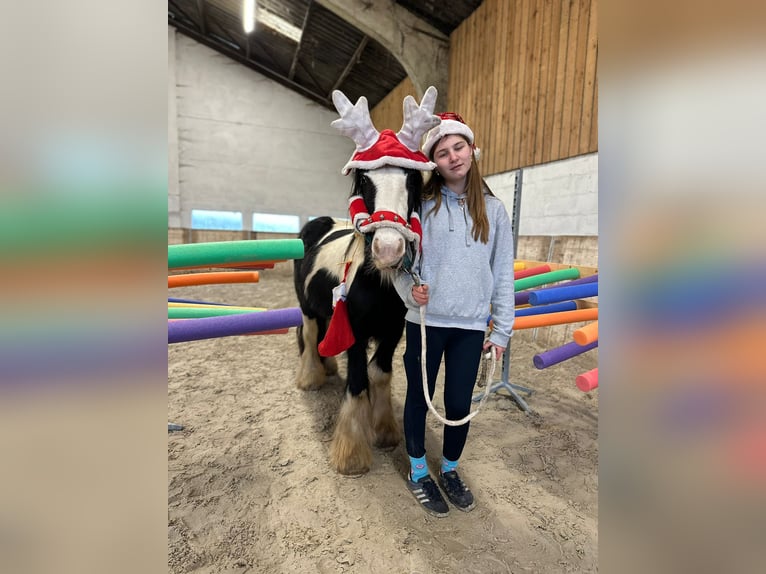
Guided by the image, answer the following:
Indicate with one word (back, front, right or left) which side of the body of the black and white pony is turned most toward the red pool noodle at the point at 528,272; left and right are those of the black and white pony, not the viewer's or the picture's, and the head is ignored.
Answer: left

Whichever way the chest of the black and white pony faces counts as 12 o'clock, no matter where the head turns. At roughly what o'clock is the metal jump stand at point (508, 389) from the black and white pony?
The metal jump stand is roughly at 9 o'clock from the black and white pony.

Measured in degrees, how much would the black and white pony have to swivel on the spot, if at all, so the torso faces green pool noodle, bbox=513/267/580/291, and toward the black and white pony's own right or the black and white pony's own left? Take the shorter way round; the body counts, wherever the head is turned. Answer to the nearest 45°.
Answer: approximately 90° to the black and white pony's own left

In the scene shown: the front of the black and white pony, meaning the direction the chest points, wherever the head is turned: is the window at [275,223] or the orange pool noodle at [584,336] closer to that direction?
the orange pool noodle

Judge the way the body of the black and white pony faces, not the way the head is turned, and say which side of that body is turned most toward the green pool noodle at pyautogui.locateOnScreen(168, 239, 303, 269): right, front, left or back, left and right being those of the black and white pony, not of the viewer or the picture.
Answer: right

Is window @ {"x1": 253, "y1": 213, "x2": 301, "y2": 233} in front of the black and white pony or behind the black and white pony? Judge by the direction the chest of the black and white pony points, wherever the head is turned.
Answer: behind

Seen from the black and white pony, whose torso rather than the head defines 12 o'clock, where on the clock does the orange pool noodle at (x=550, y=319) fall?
The orange pool noodle is roughly at 10 o'clock from the black and white pony.

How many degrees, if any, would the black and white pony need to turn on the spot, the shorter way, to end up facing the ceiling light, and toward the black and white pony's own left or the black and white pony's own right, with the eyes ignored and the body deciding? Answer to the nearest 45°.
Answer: approximately 135° to the black and white pony's own left

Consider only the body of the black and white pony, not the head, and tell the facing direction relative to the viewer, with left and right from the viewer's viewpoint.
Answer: facing the viewer and to the right of the viewer

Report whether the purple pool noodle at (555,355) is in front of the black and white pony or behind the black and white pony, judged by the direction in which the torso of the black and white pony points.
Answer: in front
